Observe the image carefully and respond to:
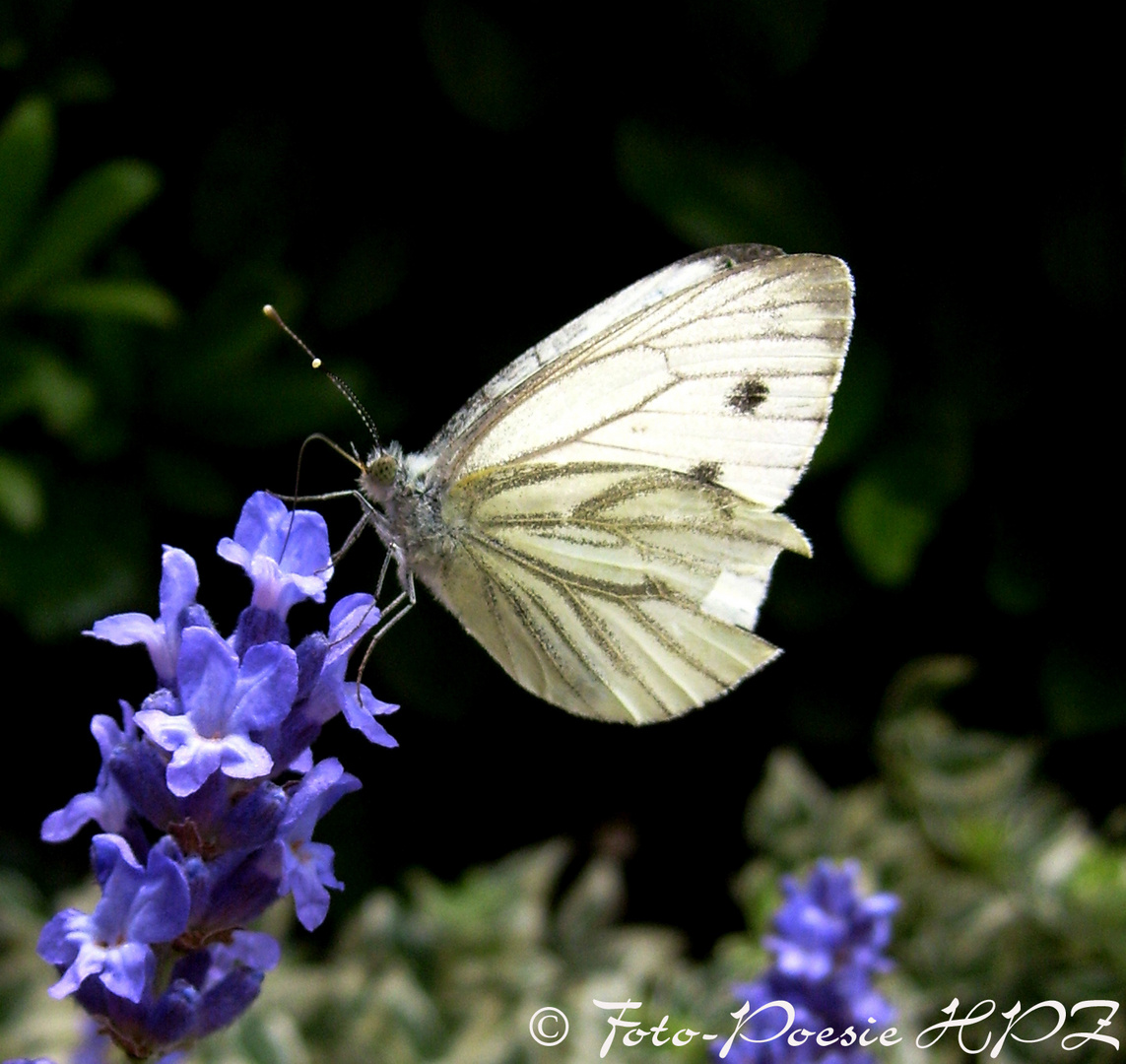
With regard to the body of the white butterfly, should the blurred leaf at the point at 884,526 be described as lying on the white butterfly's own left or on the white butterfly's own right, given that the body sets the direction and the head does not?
on the white butterfly's own right

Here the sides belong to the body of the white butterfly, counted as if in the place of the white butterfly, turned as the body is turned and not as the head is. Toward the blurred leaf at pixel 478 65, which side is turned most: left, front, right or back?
right

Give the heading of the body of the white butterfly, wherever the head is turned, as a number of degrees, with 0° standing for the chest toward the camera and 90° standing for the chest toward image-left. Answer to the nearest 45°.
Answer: approximately 90°

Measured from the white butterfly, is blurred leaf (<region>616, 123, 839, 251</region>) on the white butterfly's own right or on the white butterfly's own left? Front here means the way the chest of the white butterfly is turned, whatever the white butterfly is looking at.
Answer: on the white butterfly's own right
